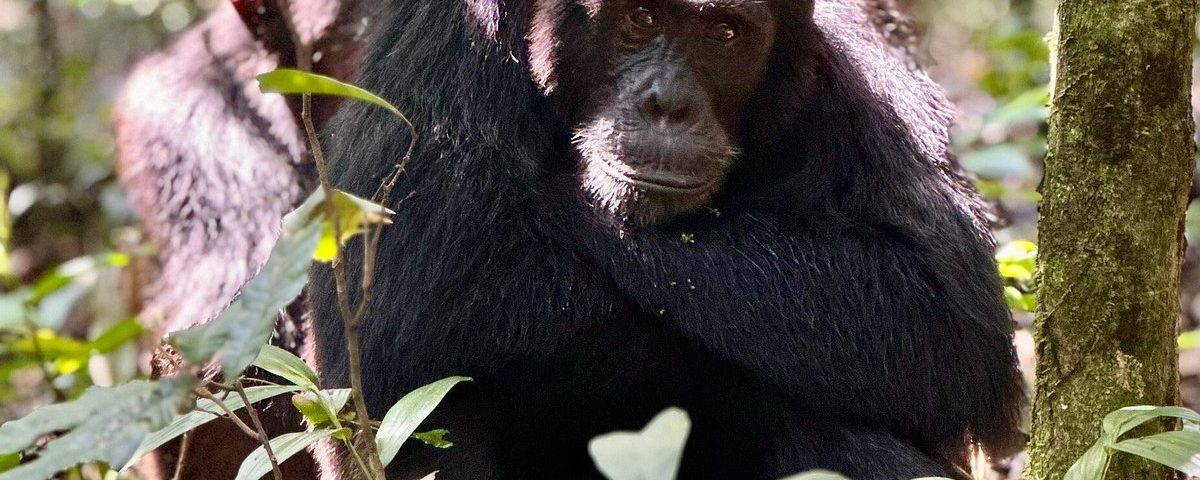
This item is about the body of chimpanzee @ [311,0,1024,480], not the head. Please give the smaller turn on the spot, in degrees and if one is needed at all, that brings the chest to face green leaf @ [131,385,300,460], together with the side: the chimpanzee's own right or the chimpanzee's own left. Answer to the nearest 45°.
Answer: approximately 45° to the chimpanzee's own right

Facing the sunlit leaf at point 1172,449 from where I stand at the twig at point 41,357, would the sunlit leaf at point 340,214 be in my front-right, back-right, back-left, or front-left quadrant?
front-right

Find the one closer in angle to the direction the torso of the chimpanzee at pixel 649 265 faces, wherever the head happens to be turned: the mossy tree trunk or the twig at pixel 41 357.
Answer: the mossy tree trunk

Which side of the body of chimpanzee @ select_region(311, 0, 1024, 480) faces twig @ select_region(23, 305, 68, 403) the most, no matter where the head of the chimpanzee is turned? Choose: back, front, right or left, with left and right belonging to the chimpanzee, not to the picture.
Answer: right

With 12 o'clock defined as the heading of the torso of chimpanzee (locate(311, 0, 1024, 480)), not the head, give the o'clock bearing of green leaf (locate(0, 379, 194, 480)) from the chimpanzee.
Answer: The green leaf is roughly at 1 o'clock from the chimpanzee.

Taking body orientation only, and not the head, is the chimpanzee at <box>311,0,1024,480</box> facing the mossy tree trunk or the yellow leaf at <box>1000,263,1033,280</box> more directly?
the mossy tree trunk

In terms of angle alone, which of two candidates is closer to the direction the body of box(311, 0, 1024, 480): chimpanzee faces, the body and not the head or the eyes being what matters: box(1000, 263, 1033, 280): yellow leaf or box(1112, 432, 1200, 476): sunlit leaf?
the sunlit leaf

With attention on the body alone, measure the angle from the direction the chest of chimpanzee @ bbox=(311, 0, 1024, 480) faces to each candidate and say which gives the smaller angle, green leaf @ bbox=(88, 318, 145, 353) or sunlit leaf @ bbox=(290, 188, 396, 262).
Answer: the sunlit leaf

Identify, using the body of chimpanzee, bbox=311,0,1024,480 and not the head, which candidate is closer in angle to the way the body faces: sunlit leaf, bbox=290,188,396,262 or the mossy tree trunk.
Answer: the sunlit leaf

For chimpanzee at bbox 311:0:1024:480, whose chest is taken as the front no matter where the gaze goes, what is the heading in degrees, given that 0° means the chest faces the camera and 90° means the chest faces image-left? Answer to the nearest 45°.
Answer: approximately 0°

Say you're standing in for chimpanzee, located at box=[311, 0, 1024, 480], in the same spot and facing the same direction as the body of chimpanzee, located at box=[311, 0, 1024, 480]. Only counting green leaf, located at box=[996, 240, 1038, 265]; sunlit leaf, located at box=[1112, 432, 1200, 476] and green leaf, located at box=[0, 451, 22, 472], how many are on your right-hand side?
1

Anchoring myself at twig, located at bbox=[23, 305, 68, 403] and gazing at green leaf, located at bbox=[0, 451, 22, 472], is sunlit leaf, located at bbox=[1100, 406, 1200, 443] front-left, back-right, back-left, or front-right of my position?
front-left

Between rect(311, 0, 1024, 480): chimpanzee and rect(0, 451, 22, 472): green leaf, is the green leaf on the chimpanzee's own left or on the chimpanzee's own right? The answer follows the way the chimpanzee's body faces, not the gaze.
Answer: on the chimpanzee's own right
